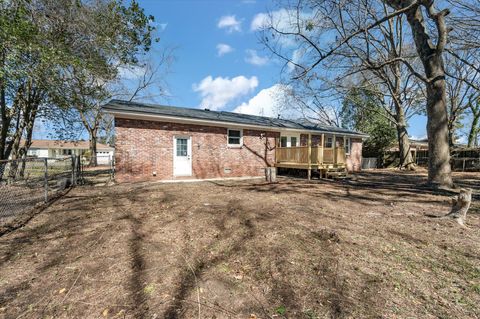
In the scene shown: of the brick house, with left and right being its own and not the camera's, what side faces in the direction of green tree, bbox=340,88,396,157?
right

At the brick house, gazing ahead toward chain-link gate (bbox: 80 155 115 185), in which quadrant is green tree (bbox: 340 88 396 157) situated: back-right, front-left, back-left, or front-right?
back-right

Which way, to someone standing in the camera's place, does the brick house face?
facing away from the viewer and to the left of the viewer
